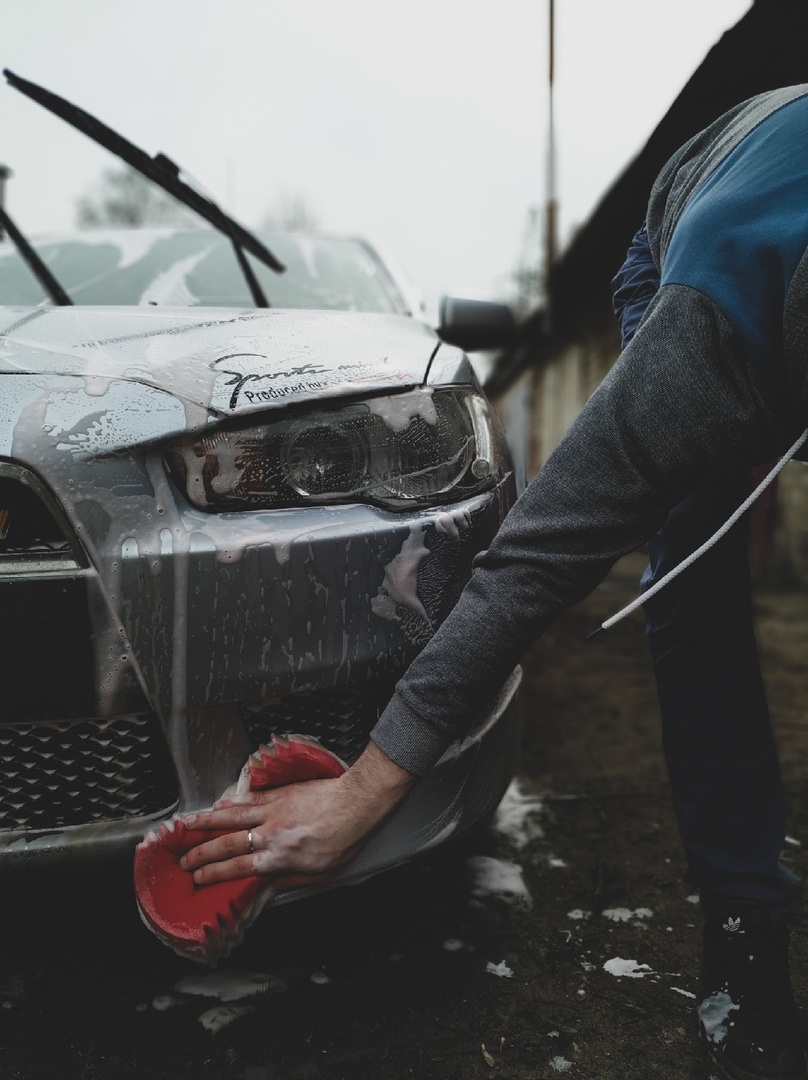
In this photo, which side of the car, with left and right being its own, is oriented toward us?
front

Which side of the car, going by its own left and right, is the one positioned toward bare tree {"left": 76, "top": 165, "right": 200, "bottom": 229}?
back
